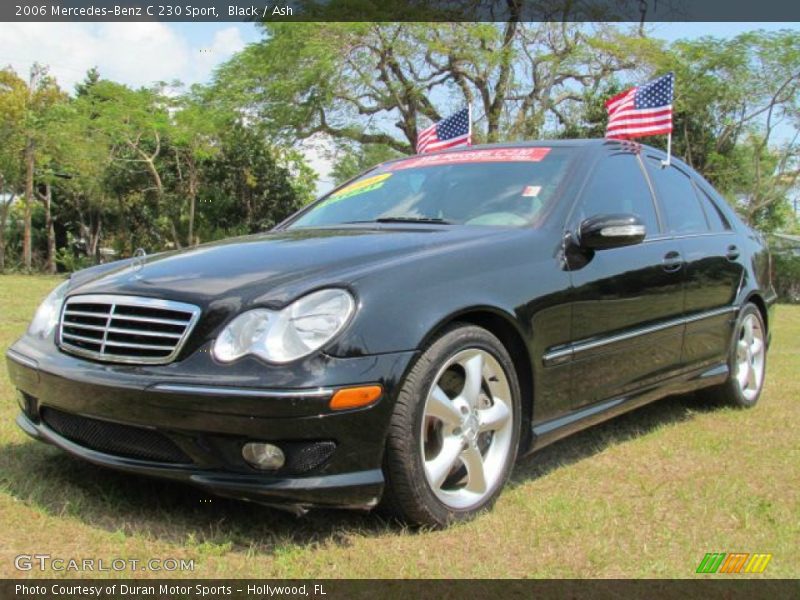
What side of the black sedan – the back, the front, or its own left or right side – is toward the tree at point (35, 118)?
right

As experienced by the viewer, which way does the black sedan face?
facing the viewer and to the left of the viewer

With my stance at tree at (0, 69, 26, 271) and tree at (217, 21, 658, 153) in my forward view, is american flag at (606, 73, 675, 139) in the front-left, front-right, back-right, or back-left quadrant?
front-right

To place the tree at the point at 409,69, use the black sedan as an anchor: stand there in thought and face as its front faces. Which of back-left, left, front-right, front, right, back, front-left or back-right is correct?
back-right

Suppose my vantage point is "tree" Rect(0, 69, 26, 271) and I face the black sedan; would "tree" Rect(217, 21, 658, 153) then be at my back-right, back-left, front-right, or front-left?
front-left

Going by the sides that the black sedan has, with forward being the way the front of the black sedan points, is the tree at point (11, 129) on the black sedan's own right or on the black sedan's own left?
on the black sedan's own right
